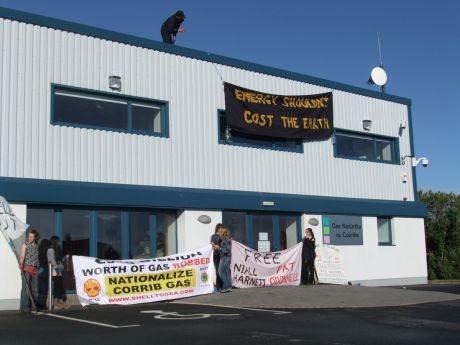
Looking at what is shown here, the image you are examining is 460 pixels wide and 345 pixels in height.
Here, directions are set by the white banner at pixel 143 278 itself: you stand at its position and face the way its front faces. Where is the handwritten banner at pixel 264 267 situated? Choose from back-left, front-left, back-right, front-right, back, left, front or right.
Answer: back-left

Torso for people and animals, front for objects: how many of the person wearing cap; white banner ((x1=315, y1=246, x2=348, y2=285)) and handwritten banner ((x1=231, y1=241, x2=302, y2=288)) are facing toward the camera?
2

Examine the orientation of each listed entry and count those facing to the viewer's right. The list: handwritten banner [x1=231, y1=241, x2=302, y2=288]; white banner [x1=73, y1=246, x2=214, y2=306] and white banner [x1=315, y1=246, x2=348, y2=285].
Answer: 0

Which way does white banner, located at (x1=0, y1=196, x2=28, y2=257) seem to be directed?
toward the camera

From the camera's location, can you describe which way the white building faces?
facing the viewer and to the right of the viewer

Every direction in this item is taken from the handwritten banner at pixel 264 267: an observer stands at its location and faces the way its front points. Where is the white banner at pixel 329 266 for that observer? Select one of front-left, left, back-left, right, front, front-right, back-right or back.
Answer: back-left

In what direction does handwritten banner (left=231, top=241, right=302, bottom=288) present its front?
toward the camera

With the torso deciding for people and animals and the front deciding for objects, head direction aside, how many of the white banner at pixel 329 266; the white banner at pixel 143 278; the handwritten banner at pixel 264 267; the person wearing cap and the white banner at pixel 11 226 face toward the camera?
4
